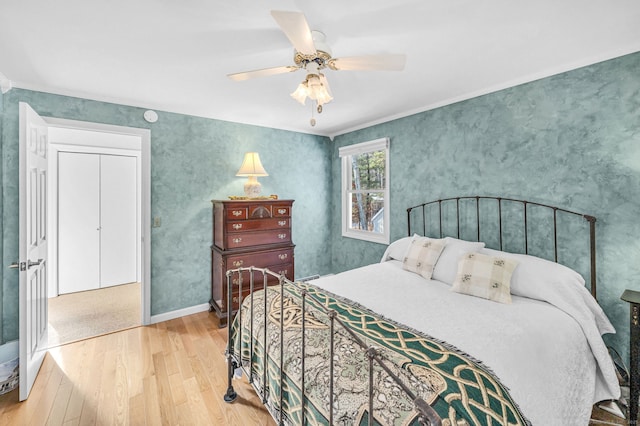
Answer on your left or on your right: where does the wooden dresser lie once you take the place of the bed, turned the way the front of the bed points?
on your right

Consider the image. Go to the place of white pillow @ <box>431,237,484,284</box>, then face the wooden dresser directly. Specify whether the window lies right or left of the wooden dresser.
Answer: right

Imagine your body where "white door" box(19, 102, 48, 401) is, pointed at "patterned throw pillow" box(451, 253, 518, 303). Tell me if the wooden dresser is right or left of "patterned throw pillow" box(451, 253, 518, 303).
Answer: left

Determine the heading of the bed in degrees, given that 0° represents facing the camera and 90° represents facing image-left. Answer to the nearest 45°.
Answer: approximately 45°

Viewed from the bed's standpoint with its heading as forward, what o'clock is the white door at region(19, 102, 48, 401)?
The white door is roughly at 1 o'clock from the bed.

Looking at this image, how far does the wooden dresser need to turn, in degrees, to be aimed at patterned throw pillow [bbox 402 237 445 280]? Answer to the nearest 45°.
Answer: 0° — it already faces it

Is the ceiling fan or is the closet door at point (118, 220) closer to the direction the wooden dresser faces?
the ceiling fan

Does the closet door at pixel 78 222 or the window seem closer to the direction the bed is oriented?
the closet door
